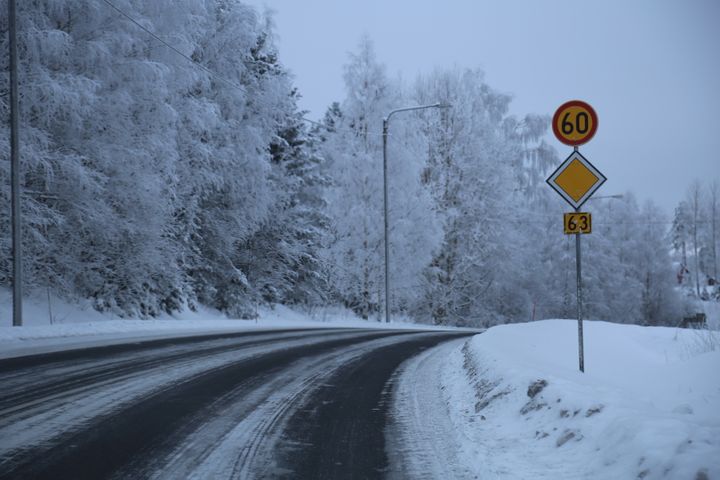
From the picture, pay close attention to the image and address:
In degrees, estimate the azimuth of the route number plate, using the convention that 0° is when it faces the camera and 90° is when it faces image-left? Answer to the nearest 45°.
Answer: approximately 0°

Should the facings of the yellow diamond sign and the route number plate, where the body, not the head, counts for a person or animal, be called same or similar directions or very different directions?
same or similar directions

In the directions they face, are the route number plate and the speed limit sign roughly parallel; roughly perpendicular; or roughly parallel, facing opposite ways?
roughly parallel

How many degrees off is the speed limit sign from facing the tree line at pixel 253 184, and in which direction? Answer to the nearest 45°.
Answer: approximately 135° to its right

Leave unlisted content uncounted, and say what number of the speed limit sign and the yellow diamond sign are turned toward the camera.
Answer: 2

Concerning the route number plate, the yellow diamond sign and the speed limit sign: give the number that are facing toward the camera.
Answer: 3

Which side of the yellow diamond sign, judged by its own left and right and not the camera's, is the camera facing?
front

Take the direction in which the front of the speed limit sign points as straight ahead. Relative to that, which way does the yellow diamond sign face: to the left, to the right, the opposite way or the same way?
the same way

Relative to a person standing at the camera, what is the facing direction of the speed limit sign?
facing the viewer

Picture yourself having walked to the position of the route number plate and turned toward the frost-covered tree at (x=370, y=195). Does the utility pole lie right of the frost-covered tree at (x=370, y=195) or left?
left
